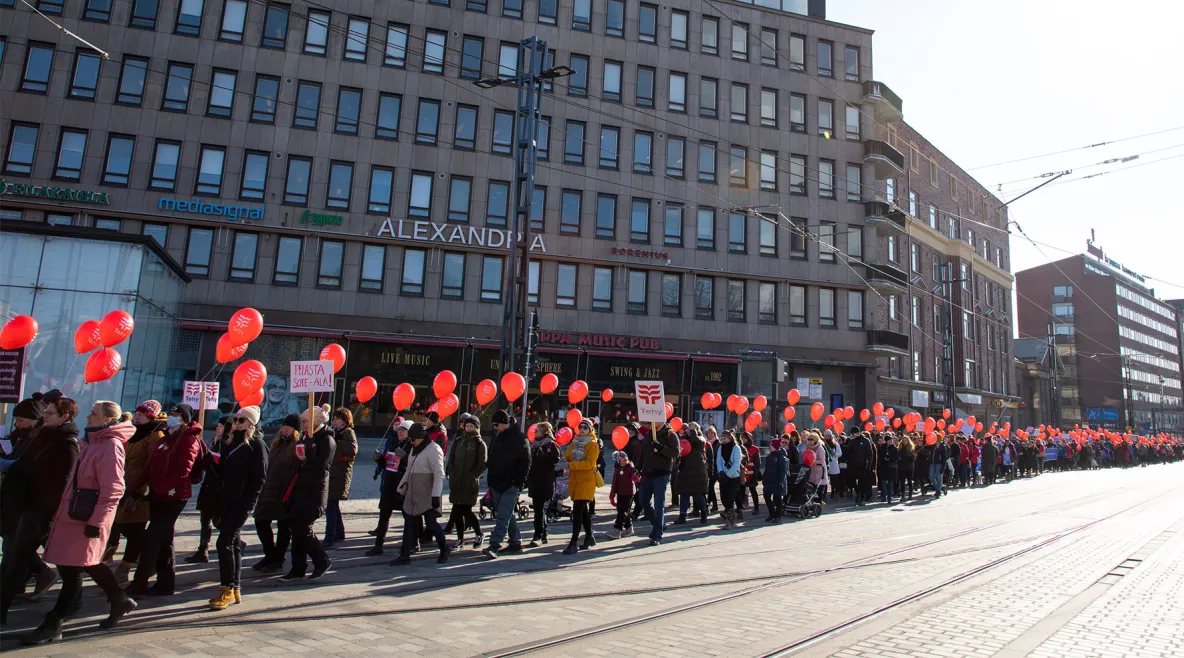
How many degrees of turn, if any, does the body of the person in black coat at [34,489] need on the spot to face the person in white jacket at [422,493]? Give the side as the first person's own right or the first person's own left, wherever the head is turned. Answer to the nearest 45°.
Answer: approximately 180°

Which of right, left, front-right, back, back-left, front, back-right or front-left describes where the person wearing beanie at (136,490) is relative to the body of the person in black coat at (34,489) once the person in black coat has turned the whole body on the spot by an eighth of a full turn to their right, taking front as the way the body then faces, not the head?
right

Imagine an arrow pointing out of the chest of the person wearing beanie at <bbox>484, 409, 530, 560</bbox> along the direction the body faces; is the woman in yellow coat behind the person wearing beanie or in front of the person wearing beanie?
behind

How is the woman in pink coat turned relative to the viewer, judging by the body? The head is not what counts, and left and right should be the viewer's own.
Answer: facing to the left of the viewer

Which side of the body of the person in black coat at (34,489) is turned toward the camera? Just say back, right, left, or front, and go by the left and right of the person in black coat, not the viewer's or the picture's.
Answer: left

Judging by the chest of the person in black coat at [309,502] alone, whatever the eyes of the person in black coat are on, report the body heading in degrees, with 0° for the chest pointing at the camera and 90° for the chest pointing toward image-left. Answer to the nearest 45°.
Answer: approximately 90°

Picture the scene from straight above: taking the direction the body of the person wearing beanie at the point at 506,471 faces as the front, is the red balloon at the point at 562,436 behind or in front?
behind

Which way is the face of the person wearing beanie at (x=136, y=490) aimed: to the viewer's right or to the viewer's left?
to the viewer's left

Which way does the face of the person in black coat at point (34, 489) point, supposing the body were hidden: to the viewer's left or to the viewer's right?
to the viewer's left

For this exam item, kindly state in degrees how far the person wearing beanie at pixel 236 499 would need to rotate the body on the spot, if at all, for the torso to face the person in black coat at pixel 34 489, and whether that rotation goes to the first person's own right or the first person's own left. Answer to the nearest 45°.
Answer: approximately 45° to the first person's own right

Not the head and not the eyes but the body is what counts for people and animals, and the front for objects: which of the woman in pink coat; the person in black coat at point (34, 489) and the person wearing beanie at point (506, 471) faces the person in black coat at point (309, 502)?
the person wearing beanie

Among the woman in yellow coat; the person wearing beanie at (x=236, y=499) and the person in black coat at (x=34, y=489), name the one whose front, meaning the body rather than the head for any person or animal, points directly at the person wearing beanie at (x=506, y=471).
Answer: the woman in yellow coat

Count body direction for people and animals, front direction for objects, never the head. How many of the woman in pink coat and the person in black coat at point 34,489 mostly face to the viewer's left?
2

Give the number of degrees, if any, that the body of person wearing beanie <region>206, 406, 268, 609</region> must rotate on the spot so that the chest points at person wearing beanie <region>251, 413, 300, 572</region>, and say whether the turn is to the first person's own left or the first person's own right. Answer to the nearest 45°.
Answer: approximately 180°

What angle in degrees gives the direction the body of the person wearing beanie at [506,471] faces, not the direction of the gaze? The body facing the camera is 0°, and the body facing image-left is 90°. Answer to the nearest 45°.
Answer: approximately 45°

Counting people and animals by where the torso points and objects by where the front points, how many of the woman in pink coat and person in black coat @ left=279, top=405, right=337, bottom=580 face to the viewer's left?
2
